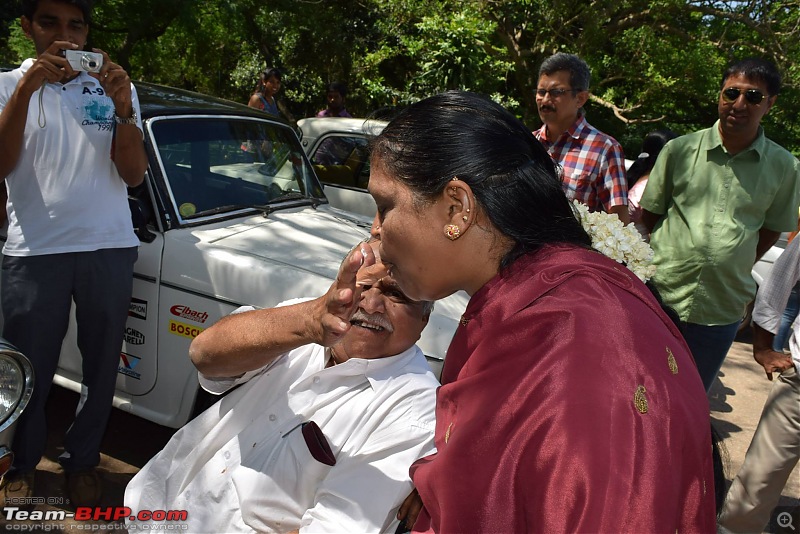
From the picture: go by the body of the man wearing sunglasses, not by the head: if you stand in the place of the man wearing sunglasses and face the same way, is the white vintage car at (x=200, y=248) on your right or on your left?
on your right

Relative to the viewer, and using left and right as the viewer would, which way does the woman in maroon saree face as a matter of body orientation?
facing to the left of the viewer

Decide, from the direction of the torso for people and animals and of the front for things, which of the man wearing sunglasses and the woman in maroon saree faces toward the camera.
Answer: the man wearing sunglasses

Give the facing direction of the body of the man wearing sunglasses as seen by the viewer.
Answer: toward the camera

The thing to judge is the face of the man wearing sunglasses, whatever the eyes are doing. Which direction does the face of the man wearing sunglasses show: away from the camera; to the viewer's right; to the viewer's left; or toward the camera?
toward the camera

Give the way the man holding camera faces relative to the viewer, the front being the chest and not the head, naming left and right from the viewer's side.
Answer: facing the viewer

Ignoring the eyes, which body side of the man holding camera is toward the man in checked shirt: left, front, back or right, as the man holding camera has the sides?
left

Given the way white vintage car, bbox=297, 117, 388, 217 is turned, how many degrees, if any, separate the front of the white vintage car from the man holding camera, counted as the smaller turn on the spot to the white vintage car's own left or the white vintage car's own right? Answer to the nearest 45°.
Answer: approximately 45° to the white vintage car's own right

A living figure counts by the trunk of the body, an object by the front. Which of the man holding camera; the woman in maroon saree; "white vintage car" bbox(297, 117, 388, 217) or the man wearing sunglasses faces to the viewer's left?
the woman in maroon saree

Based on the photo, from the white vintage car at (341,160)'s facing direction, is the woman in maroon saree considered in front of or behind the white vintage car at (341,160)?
in front

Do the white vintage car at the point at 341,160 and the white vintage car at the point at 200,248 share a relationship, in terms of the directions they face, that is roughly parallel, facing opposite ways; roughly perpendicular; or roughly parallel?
roughly parallel

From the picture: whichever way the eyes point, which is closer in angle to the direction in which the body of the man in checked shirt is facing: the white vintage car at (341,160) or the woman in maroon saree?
the woman in maroon saree

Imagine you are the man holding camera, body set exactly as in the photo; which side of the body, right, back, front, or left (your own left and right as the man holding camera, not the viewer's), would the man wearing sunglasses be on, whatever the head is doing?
left

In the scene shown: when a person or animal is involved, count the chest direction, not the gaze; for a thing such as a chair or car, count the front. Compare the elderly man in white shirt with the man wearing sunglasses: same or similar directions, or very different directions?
same or similar directions
